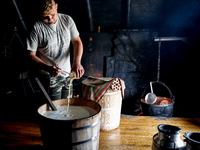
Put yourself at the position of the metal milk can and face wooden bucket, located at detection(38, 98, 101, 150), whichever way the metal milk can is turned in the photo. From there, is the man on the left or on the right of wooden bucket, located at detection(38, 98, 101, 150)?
right

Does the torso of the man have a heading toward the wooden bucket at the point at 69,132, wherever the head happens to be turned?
yes

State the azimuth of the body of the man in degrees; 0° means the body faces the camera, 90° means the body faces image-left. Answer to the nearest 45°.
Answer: approximately 0°

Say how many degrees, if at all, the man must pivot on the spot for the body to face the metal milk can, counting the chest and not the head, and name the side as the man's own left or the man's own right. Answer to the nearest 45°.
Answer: approximately 45° to the man's own left
